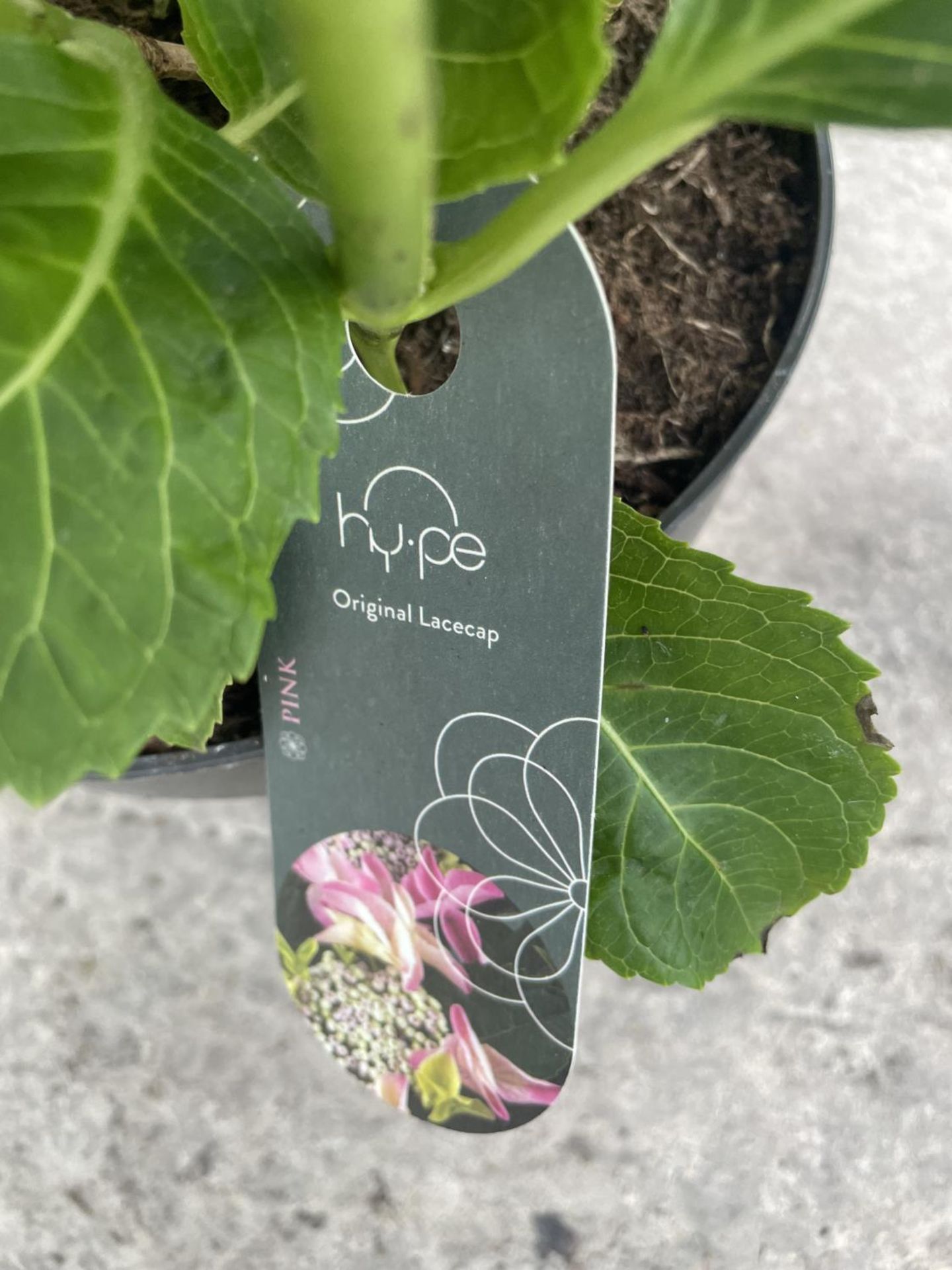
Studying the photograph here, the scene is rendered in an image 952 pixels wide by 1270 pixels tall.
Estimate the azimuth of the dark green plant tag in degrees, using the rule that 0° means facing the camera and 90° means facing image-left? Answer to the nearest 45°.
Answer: approximately 0°
